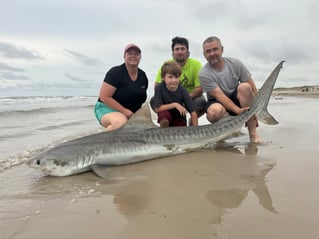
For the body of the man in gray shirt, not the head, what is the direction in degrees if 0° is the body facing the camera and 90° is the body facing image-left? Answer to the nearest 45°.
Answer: approximately 0°

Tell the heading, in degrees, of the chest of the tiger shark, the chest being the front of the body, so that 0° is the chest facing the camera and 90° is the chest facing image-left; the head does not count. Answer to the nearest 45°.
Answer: approximately 90°

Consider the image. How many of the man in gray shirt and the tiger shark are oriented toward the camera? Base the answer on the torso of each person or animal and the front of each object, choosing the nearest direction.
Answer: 1

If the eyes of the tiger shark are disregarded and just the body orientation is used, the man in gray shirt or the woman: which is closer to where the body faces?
the woman

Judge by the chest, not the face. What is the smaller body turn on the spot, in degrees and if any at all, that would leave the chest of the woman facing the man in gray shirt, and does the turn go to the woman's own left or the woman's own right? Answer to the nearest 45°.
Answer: approximately 45° to the woman's own left

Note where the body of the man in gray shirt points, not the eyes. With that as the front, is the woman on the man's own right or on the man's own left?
on the man's own right

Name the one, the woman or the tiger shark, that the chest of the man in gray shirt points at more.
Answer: the tiger shark

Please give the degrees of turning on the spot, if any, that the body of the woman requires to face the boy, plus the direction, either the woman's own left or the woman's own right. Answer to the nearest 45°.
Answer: approximately 45° to the woman's own left

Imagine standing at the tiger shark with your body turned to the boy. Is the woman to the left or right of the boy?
left

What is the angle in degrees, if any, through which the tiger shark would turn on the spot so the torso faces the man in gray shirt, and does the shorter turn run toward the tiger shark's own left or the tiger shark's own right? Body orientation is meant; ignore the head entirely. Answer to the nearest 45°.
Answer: approximately 135° to the tiger shark's own right
